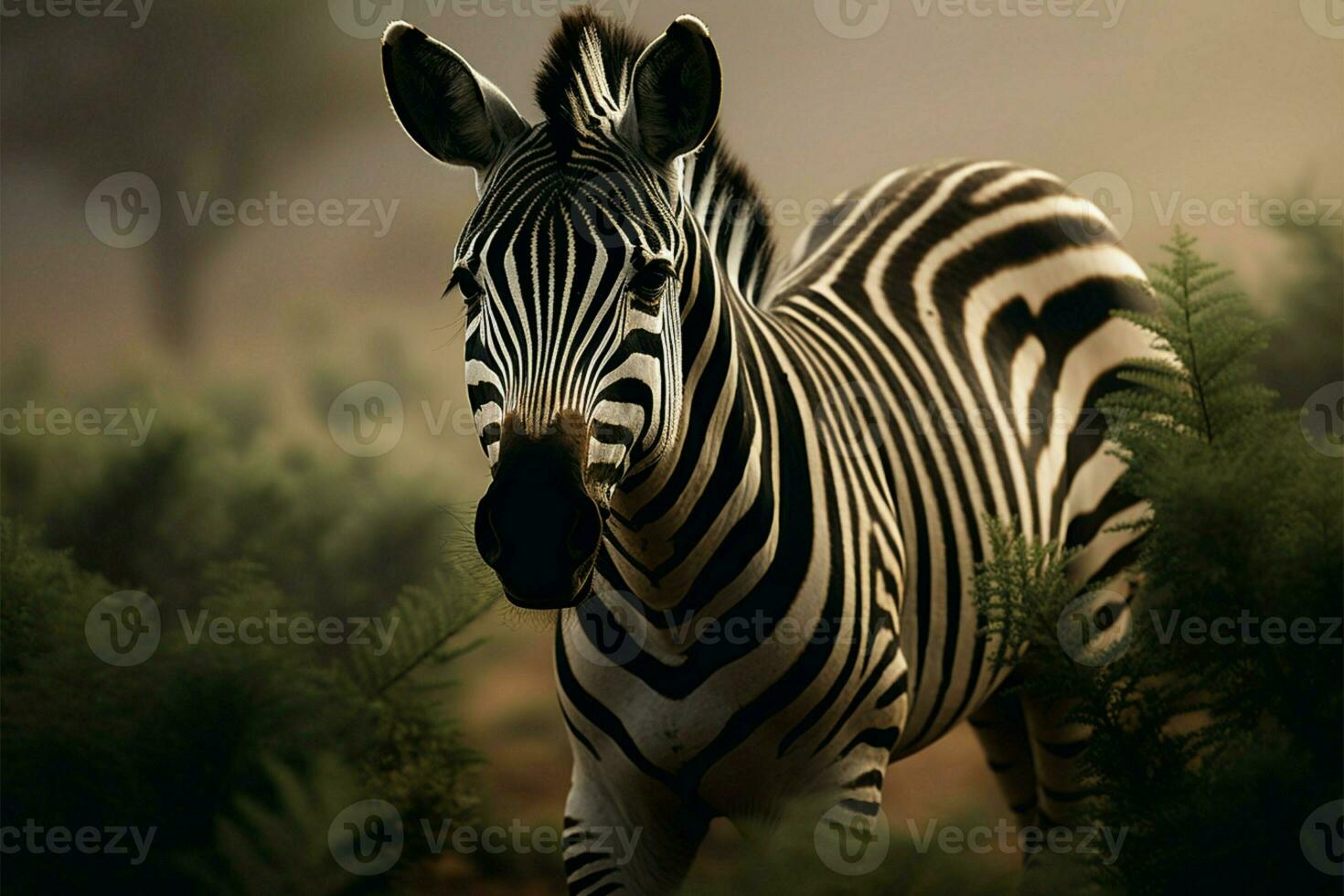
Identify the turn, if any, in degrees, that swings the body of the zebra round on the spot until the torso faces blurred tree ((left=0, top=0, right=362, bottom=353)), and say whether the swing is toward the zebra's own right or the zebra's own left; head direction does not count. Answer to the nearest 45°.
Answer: approximately 90° to the zebra's own right

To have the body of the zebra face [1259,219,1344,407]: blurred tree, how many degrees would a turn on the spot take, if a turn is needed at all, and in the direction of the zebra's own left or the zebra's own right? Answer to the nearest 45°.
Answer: approximately 180°

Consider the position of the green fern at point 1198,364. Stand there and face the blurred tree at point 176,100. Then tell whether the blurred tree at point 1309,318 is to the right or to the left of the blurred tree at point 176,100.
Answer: right

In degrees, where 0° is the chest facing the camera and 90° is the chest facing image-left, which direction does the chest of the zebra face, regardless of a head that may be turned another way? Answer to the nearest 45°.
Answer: approximately 45°

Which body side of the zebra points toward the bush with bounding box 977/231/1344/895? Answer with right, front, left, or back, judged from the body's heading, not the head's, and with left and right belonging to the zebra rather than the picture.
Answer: left

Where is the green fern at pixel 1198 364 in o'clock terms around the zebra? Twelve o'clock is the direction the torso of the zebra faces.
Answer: The green fern is roughly at 8 o'clock from the zebra.
